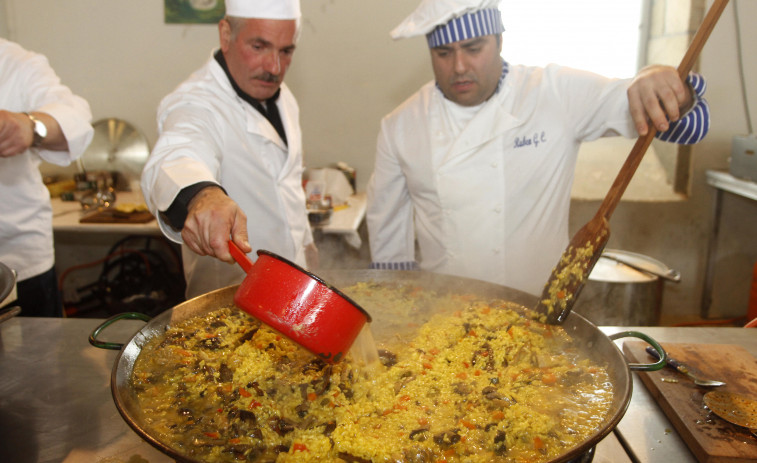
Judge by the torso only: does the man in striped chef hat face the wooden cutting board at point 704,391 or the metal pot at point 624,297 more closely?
the wooden cutting board

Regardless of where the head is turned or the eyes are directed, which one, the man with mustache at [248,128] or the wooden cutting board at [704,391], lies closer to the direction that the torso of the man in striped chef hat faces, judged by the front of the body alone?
the wooden cutting board

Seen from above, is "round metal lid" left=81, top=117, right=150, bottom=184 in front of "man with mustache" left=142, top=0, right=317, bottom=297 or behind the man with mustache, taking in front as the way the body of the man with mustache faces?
behind

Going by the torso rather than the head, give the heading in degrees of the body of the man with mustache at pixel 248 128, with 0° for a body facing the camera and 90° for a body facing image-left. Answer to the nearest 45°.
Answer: approximately 315°

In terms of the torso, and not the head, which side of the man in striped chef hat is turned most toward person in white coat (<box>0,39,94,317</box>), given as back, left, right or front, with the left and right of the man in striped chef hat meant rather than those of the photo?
right

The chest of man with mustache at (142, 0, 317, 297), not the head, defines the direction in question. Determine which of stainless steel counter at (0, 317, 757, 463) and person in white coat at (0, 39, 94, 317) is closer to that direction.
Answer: the stainless steel counter

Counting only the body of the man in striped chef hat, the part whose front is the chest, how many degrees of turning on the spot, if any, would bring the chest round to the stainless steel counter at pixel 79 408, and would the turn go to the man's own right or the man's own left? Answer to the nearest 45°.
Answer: approximately 45° to the man's own right

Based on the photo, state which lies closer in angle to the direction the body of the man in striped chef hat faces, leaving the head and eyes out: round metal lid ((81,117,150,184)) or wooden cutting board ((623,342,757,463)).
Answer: the wooden cutting board

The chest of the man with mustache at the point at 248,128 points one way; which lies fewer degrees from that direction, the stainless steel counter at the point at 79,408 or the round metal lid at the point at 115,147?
the stainless steel counter
